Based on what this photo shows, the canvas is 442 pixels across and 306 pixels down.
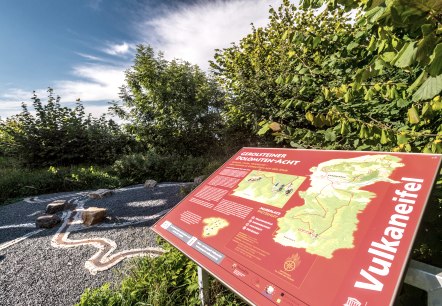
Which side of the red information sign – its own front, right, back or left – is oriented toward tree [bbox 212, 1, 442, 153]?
back

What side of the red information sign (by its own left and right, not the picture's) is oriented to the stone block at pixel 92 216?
right

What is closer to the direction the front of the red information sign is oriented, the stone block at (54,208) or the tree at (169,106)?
the stone block

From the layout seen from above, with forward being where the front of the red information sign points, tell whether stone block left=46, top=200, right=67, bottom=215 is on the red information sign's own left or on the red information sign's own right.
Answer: on the red information sign's own right

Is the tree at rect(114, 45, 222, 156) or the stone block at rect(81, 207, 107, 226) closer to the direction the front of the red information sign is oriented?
the stone block

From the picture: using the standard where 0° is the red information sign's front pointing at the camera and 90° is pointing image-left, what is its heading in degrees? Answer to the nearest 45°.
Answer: approximately 45°

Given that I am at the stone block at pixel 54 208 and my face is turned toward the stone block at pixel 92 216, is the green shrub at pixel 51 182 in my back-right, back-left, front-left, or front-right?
back-left

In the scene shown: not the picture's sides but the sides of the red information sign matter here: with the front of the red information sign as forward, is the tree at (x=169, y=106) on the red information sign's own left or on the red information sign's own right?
on the red information sign's own right

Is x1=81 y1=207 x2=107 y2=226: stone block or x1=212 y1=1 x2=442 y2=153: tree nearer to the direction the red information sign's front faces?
the stone block

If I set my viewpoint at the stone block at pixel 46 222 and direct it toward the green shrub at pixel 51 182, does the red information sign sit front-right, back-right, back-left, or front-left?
back-right
